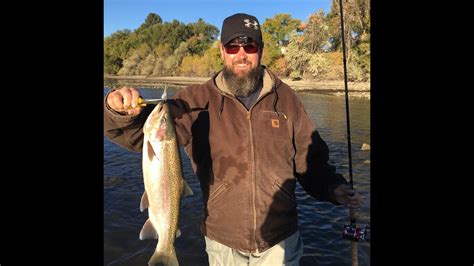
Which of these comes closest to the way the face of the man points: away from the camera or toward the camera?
toward the camera

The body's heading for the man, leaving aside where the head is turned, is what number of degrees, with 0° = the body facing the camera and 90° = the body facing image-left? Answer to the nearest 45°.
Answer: approximately 0°
